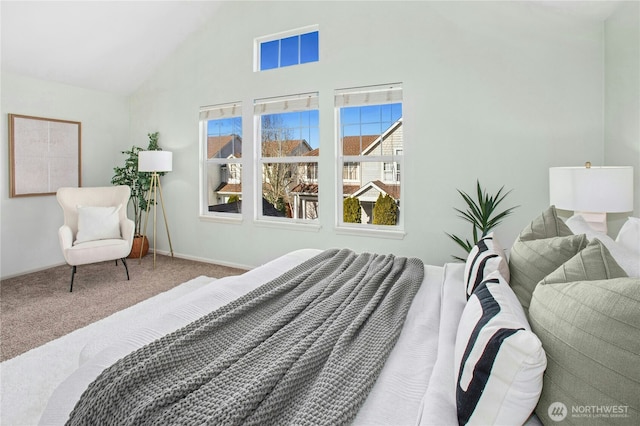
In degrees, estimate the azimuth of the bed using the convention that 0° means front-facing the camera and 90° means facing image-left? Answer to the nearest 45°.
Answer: approximately 90°

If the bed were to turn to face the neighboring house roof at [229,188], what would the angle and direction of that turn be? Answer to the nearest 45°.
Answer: approximately 45° to its right

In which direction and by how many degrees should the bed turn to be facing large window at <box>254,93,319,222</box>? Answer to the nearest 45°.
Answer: approximately 90° to its right

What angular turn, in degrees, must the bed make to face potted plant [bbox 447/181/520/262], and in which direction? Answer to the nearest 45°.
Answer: approximately 90° to its right

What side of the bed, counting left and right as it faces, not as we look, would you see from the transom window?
right

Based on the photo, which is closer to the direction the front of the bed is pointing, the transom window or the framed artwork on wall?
the framed artwork on wall

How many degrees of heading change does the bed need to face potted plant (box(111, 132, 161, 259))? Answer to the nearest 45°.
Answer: approximately 45° to its right

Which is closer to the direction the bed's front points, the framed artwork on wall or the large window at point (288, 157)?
the framed artwork on wall

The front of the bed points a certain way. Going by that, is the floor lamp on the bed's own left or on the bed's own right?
on the bed's own right

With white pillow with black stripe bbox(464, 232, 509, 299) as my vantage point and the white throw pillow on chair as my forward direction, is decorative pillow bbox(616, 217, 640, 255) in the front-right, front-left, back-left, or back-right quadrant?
back-right

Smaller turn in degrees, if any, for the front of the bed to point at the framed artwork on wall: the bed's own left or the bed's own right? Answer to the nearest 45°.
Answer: approximately 45° to the bed's own right
